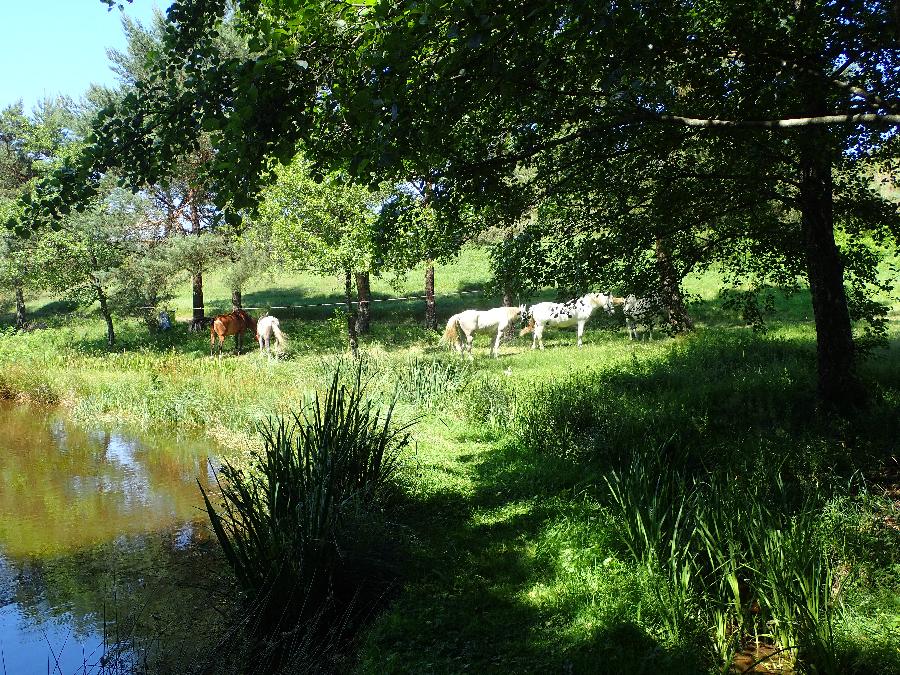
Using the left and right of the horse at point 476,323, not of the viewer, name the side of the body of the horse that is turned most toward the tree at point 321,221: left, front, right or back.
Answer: back

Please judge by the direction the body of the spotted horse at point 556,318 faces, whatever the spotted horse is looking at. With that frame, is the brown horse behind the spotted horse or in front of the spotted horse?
behind

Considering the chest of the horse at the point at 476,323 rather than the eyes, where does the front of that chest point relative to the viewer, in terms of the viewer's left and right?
facing to the right of the viewer

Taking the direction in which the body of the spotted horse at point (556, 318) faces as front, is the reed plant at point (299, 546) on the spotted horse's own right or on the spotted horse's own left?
on the spotted horse's own right

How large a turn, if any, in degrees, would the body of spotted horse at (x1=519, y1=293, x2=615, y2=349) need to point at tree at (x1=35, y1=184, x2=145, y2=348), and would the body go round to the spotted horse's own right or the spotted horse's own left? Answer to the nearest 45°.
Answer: approximately 180°

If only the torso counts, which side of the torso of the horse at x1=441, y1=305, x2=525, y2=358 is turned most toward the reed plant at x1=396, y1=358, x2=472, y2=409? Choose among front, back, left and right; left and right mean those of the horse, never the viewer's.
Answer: right

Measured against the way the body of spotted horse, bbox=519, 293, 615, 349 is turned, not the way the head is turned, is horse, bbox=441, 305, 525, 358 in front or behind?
behind

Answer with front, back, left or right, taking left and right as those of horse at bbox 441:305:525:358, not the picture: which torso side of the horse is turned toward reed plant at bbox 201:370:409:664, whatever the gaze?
right

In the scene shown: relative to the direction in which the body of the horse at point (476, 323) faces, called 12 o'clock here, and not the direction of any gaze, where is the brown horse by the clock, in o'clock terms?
The brown horse is roughly at 7 o'clock from the horse.

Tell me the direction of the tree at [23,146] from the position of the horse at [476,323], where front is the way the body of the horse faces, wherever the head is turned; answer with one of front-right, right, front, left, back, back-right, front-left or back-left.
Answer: back-left

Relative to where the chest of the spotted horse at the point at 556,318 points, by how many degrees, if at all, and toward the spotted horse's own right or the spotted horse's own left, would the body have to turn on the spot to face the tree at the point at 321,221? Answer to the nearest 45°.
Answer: approximately 180°

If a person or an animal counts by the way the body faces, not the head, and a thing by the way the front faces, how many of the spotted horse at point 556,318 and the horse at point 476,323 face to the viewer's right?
2

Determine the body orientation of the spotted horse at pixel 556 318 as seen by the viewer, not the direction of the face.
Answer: to the viewer's right
